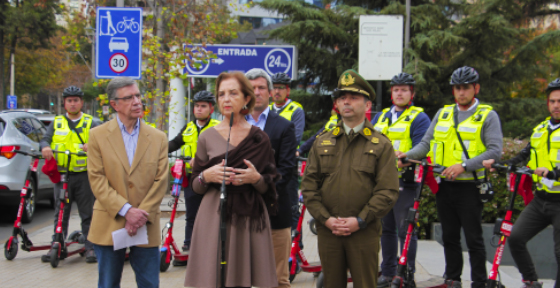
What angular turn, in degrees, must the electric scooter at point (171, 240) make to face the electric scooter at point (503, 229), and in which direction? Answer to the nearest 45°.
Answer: approximately 90° to its left

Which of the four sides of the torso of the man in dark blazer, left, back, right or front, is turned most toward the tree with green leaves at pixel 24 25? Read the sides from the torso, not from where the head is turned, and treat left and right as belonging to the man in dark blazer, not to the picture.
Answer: right

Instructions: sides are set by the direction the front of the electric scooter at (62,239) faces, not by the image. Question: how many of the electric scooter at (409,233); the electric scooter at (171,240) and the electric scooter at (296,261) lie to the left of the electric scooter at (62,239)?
3

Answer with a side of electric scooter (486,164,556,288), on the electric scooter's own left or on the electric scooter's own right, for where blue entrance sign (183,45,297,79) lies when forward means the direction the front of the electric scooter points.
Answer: on the electric scooter's own right

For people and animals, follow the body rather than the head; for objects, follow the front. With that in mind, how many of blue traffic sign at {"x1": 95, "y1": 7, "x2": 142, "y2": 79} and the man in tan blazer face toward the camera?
2

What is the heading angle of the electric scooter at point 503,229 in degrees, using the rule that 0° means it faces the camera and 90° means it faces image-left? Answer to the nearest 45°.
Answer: approximately 45°
